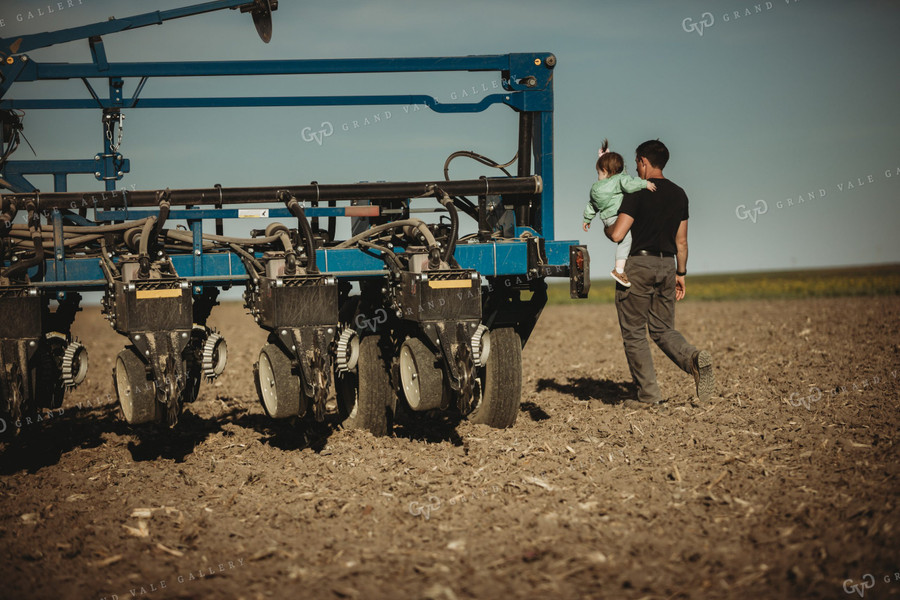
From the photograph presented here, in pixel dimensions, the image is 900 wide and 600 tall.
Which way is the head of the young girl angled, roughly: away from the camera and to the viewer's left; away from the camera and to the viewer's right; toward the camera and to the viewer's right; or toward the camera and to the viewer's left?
away from the camera and to the viewer's left

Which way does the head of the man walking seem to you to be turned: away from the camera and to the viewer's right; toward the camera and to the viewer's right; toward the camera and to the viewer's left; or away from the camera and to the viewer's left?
away from the camera and to the viewer's left

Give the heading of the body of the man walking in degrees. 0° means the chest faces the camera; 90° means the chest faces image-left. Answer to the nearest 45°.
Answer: approximately 135°
